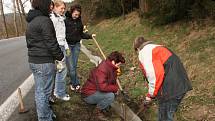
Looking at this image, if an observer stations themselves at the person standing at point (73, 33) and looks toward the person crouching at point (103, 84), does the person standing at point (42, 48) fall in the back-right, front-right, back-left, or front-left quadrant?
front-right

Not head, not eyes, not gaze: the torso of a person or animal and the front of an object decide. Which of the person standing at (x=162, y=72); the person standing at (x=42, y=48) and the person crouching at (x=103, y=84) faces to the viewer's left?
the person standing at (x=162, y=72)

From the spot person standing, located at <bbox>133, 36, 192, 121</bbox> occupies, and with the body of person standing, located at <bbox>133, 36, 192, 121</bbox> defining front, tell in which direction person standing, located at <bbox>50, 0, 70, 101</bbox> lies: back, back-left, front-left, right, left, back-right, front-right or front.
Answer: front-right

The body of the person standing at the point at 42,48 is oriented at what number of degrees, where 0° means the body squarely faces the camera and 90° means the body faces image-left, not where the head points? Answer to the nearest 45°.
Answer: approximately 225°

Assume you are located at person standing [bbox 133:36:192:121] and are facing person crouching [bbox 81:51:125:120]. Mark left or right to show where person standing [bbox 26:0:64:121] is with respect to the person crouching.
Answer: left

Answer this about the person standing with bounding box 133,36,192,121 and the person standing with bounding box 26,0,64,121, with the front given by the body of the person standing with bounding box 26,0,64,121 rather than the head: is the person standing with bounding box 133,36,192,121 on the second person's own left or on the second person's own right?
on the second person's own right

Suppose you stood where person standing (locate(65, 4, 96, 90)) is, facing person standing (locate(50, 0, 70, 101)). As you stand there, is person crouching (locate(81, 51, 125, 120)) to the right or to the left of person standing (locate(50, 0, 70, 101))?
left

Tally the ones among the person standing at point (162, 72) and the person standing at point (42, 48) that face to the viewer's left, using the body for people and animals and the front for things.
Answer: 1

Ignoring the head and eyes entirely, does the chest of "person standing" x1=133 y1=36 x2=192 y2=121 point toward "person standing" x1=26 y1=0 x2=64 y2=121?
yes

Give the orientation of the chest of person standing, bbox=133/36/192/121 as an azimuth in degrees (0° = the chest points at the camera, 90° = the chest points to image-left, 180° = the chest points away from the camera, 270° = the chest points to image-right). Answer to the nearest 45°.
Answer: approximately 90°

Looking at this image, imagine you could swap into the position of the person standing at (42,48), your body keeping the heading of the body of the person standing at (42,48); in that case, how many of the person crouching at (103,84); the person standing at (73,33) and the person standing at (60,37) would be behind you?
0

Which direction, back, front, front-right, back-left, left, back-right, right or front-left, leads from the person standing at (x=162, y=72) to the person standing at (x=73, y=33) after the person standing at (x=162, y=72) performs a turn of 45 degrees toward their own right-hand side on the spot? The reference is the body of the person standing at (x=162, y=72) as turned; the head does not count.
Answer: front

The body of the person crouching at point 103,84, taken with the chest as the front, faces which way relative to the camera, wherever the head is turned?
to the viewer's right

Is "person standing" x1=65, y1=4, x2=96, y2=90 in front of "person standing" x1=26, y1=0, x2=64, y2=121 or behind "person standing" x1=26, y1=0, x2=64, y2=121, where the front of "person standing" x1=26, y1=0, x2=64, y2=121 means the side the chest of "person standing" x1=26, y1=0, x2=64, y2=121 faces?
in front

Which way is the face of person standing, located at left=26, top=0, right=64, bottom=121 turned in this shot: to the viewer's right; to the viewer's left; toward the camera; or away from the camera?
away from the camera
